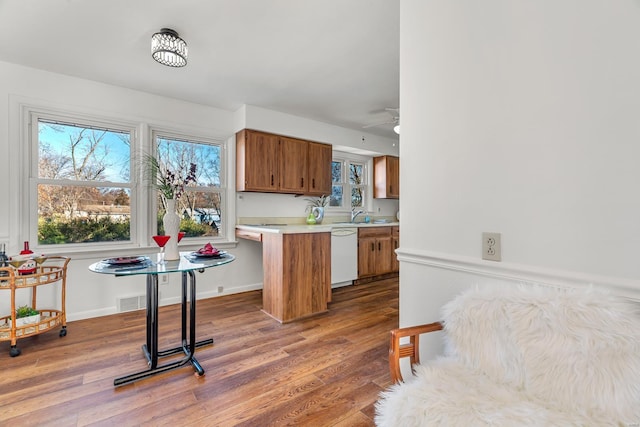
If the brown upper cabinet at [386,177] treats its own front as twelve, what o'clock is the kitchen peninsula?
The kitchen peninsula is roughly at 2 o'clock from the brown upper cabinet.

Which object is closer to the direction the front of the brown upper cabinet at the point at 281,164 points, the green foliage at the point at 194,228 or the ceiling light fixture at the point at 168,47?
the ceiling light fixture

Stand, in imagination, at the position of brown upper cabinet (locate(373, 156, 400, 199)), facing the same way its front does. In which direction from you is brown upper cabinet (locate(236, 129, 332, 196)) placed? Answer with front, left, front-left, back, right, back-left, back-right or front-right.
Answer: right

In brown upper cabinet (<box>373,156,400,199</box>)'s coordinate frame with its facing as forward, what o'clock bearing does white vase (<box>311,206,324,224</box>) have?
The white vase is roughly at 3 o'clock from the brown upper cabinet.

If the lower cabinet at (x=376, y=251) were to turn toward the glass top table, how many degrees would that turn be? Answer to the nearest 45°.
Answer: approximately 90° to its right

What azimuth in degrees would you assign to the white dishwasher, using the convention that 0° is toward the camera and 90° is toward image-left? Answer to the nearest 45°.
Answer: approximately 315°

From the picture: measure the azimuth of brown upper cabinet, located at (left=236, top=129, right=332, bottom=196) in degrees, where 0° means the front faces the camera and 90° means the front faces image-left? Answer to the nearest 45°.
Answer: approximately 315°

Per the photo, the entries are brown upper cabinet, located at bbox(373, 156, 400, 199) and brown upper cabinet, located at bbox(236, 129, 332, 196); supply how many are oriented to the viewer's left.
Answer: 0

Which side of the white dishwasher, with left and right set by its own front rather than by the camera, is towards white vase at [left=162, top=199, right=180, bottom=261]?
right
